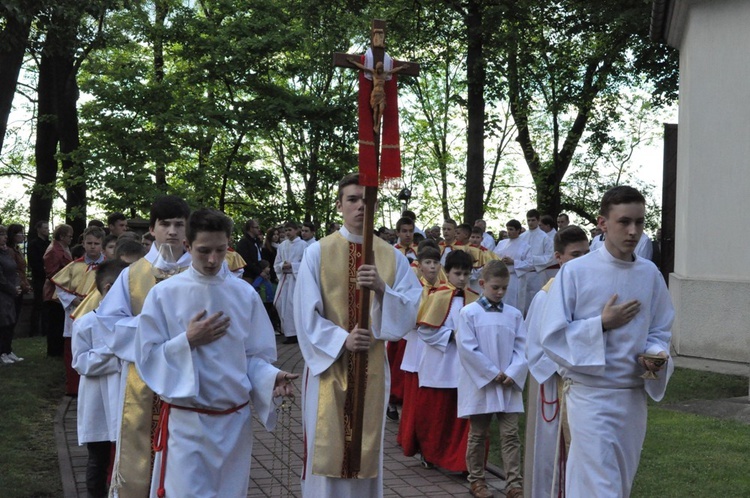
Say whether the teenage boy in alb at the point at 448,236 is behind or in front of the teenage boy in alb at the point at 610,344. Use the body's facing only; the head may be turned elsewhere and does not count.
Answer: behind

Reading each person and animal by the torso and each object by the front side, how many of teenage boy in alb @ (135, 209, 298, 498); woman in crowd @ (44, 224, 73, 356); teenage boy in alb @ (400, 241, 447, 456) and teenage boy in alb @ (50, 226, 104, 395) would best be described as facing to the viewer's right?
1

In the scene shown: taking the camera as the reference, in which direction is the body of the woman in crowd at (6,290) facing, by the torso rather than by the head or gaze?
to the viewer's right

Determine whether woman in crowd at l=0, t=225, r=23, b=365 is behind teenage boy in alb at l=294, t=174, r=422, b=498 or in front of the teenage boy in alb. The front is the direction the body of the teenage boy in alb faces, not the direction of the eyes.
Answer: behind

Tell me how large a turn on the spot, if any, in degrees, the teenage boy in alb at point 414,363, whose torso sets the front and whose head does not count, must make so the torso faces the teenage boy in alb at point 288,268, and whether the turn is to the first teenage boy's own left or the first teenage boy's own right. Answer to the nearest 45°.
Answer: approximately 180°

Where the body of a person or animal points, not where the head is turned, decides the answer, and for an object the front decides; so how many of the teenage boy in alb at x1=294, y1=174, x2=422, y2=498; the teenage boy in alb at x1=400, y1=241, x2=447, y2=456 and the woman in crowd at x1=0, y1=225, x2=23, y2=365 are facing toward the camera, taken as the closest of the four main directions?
2

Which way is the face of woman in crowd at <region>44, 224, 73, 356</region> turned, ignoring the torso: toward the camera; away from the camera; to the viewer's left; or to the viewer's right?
to the viewer's right

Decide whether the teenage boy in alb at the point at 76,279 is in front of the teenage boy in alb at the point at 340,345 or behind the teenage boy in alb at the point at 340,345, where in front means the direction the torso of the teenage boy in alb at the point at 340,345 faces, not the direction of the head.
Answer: behind

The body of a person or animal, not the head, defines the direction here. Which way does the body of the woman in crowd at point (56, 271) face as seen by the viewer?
to the viewer's right
